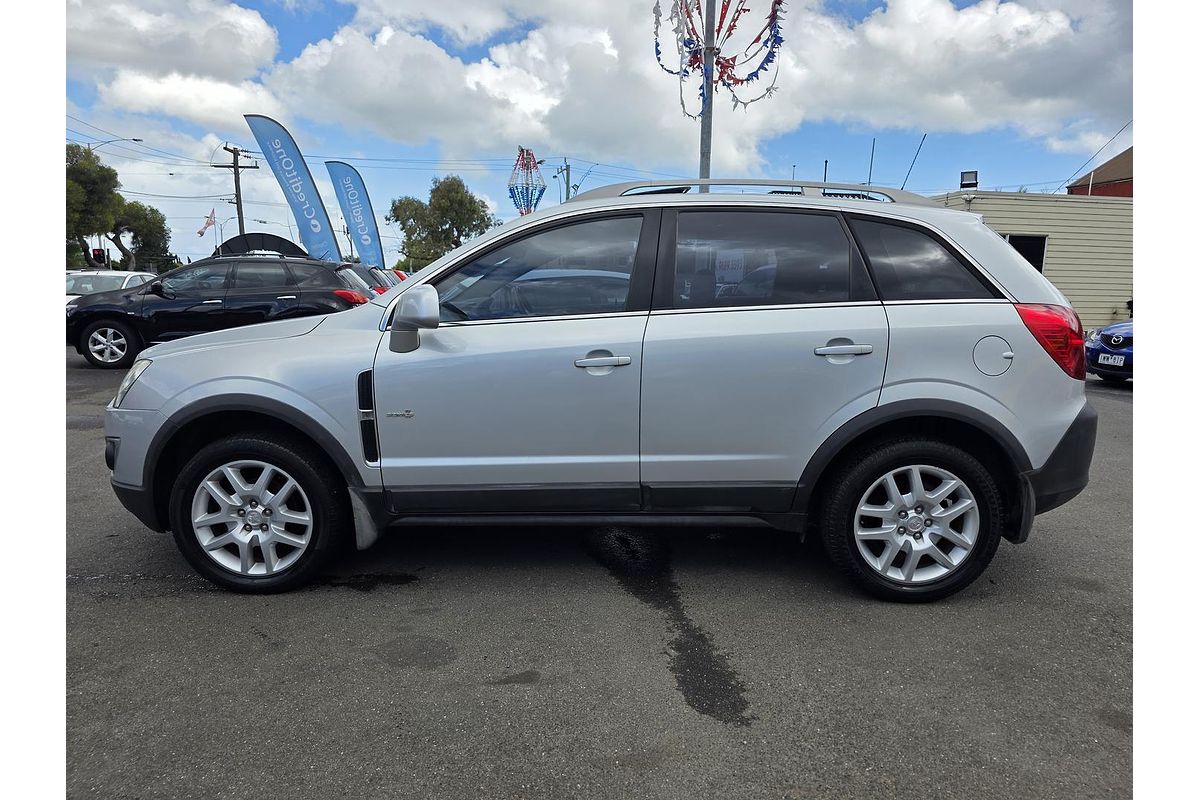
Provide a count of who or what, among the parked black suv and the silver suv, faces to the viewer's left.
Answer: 2

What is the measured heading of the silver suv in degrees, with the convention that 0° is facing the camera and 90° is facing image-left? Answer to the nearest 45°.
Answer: approximately 90°

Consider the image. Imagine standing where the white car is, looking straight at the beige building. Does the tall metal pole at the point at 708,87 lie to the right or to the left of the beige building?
right

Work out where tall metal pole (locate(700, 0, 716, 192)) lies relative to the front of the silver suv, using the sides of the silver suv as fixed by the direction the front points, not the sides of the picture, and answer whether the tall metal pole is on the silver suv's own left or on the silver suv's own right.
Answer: on the silver suv's own right

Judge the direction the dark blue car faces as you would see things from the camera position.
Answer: facing the viewer and to the left of the viewer

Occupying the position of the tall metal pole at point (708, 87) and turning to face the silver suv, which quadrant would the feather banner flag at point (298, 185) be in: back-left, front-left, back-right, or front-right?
back-right

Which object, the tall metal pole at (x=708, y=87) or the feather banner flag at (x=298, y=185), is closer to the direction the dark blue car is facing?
the tall metal pole

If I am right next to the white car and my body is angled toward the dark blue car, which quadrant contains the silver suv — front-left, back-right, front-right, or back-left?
front-right

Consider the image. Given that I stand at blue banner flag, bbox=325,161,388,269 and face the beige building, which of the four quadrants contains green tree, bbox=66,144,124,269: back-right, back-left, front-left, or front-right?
back-left

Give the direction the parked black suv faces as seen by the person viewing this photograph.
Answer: facing to the left of the viewer
